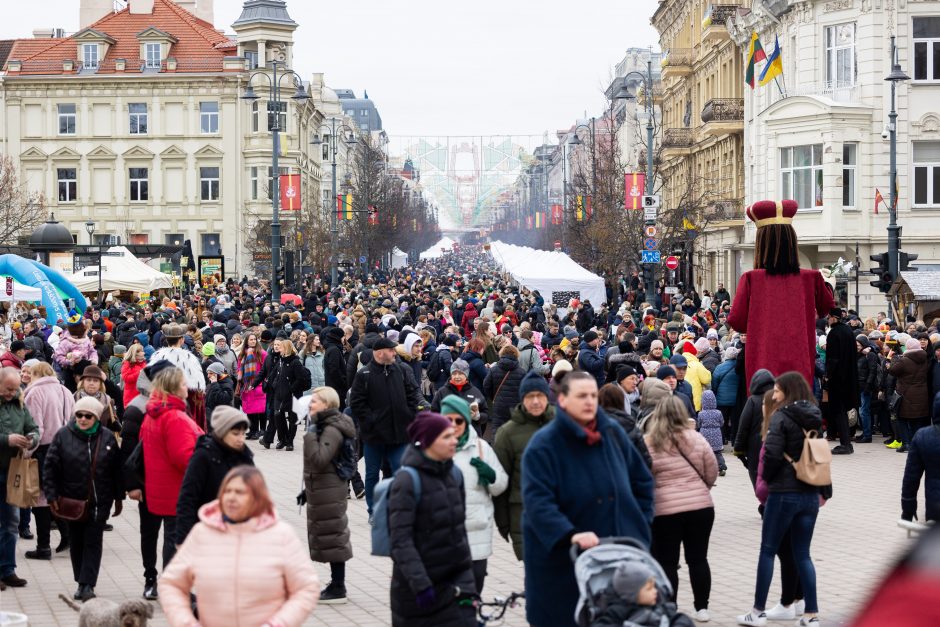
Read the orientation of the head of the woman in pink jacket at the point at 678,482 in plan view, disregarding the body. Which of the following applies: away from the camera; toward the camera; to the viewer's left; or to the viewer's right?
away from the camera

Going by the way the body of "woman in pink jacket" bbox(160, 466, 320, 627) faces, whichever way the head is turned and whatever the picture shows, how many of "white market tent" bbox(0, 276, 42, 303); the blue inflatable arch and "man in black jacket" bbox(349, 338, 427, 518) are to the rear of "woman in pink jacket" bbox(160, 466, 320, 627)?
3

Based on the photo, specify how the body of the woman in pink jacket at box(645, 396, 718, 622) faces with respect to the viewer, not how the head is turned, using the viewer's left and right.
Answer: facing away from the viewer

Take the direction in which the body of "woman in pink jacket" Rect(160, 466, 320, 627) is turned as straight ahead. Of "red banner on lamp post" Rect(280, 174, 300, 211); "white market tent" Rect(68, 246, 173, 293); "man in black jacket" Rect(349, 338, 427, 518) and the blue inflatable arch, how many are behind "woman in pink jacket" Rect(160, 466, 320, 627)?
4

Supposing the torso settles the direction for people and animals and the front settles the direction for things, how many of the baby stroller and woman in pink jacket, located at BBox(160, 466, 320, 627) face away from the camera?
0

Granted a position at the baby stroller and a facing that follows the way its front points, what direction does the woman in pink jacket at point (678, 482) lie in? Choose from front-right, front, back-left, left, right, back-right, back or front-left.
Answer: back-left

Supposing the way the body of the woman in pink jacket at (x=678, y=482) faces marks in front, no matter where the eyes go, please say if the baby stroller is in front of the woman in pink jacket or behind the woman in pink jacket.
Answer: behind

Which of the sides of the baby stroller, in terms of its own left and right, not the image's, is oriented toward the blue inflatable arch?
back

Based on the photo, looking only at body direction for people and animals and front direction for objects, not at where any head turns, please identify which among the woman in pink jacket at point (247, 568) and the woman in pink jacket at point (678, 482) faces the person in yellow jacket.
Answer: the woman in pink jacket at point (678, 482)

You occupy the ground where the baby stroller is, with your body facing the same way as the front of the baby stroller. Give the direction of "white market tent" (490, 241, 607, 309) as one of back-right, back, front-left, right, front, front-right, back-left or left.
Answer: back-left

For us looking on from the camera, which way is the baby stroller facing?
facing the viewer and to the right of the viewer
